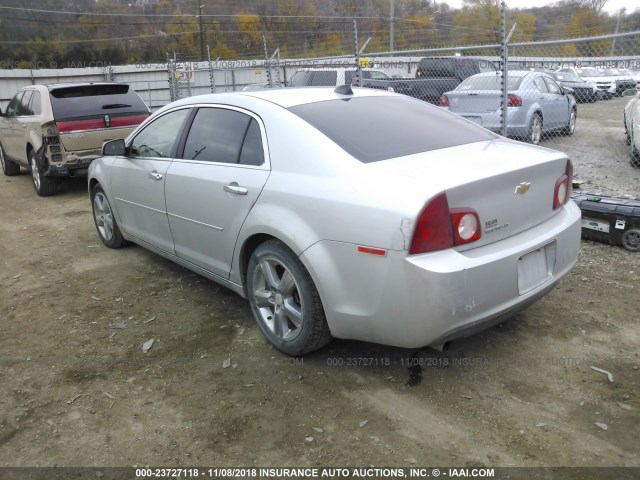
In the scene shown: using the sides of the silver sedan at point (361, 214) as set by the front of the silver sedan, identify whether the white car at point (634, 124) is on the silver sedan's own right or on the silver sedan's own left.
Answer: on the silver sedan's own right

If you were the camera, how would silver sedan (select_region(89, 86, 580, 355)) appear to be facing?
facing away from the viewer and to the left of the viewer

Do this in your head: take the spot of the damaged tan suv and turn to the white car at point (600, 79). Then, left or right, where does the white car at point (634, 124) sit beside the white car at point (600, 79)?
right

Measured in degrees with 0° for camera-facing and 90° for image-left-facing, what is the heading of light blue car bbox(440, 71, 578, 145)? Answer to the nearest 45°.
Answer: approximately 225°

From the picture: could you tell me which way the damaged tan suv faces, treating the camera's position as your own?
facing away from the viewer and to the left of the viewer

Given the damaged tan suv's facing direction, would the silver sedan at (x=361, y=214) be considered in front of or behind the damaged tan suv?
behind

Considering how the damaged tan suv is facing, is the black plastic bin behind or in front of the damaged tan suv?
behind

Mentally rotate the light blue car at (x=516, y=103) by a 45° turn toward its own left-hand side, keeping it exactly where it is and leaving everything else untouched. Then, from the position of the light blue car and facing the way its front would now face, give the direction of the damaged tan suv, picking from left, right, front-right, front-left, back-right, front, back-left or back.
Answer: back-left

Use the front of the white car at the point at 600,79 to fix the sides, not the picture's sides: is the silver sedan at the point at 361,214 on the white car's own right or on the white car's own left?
on the white car's own right
